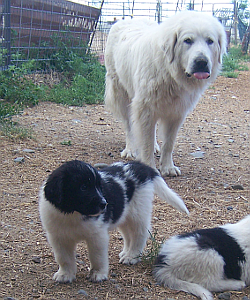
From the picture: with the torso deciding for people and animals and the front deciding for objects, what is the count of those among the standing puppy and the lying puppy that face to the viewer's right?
1

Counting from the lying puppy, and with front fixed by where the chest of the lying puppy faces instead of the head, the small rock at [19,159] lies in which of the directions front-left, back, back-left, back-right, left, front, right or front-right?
back-left

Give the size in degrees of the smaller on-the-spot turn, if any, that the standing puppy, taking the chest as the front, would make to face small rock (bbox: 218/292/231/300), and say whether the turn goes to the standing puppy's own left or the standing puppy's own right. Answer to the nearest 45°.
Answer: approximately 135° to the standing puppy's own left

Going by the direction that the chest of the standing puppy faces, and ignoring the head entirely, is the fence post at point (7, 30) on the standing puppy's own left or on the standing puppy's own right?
on the standing puppy's own right

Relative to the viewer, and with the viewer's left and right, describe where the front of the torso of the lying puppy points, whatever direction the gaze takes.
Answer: facing to the right of the viewer

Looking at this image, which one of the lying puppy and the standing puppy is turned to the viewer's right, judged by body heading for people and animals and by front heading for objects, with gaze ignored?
the lying puppy

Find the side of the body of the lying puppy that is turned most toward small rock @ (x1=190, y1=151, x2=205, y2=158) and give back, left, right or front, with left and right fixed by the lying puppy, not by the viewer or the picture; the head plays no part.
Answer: left

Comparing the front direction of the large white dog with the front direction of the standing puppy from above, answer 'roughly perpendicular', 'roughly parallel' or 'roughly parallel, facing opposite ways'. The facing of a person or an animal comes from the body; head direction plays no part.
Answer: roughly perpendicular

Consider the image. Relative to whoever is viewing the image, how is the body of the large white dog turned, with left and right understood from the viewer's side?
facing the viewer and to the right of the viewer

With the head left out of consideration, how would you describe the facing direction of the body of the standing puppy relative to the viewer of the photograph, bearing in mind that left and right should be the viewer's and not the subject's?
facing the viewer and to the left of the viewer

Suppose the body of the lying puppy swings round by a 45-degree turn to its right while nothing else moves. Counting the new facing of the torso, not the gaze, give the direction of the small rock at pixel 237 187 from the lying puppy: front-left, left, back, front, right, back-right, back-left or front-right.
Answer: back-left
